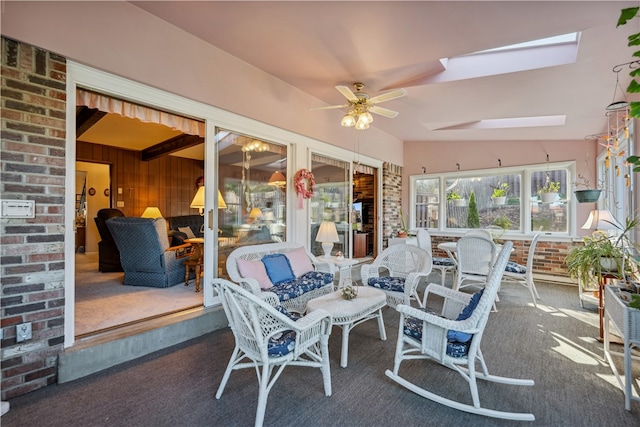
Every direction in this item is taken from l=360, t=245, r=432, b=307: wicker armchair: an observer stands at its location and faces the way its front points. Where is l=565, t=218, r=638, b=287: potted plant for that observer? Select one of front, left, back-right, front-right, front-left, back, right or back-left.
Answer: back-left

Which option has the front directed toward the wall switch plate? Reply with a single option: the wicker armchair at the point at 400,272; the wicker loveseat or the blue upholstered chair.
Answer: the wicker armchair

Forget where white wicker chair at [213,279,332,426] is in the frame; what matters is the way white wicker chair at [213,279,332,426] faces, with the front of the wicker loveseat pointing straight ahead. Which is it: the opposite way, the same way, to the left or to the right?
to the left

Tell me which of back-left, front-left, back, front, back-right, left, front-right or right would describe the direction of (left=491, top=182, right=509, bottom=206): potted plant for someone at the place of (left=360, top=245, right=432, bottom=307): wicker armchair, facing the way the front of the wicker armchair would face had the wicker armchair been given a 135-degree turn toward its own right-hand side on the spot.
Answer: front-right

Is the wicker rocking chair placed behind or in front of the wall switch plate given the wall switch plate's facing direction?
in front

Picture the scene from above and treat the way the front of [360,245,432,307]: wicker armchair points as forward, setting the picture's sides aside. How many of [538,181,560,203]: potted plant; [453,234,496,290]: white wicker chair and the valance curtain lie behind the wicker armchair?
2

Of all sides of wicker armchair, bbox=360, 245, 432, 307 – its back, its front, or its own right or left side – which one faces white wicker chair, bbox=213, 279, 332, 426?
front

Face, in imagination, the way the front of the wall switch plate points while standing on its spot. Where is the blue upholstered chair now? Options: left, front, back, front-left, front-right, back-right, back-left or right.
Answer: back-left

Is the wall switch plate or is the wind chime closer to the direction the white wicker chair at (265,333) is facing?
the wind chime
